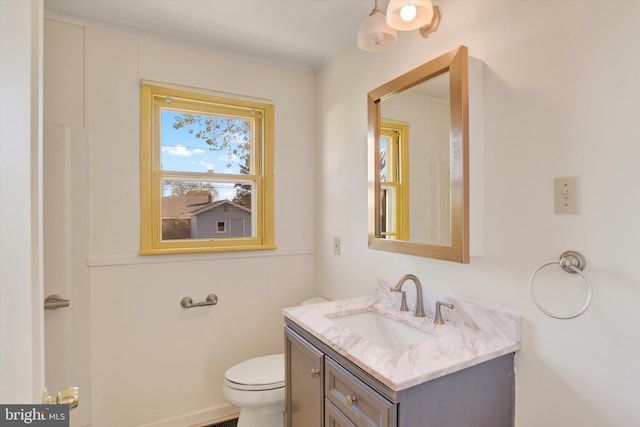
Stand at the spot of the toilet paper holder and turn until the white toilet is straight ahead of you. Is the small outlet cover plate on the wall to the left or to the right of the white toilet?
left

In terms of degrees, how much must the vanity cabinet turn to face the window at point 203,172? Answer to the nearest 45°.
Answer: approximately 90° to its right

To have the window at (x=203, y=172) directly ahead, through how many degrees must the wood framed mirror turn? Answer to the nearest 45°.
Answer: approximately 45° to its right

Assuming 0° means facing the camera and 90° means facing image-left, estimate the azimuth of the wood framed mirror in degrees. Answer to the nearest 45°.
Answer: approximately 45°

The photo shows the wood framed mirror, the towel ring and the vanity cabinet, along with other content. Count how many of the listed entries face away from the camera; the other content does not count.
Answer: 0

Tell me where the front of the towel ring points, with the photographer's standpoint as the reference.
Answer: facing the viewer and to the left of the viewer

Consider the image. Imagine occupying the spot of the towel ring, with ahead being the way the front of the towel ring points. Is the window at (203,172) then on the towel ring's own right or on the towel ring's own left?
on the towel ring's own right

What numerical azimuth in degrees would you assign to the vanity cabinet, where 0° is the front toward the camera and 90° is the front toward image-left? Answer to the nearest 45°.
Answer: approximately 45°

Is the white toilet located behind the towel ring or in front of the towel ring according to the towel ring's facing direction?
in front
